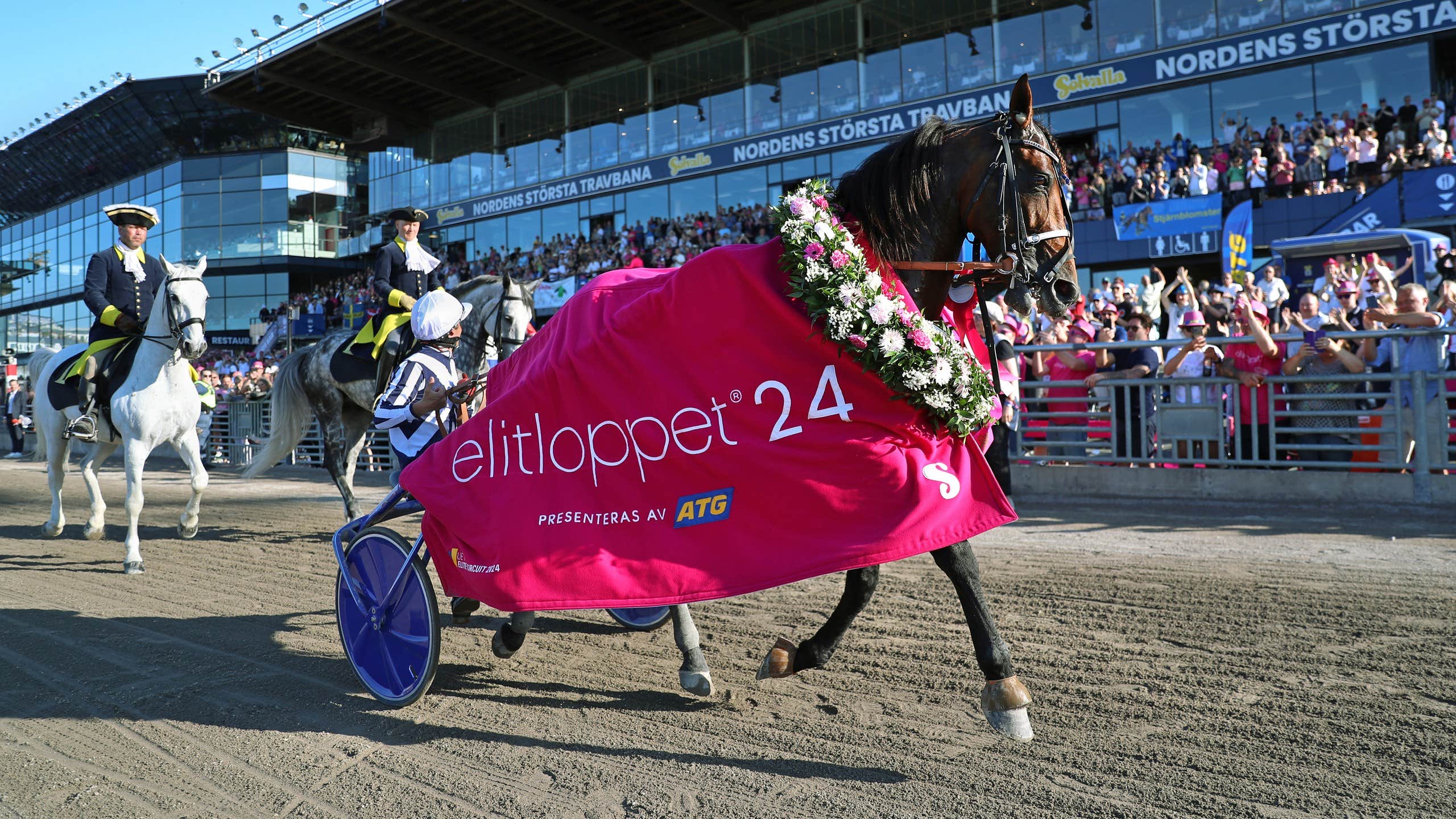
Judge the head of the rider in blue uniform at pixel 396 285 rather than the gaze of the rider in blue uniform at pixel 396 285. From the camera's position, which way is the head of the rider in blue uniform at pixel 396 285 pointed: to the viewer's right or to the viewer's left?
to the viewer's right

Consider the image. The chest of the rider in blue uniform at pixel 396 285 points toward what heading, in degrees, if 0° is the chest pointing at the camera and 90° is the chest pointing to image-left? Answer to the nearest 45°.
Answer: approximately 315°

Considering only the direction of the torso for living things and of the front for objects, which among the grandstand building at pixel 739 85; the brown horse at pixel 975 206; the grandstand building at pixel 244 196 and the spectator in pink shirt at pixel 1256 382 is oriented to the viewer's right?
the brown horse

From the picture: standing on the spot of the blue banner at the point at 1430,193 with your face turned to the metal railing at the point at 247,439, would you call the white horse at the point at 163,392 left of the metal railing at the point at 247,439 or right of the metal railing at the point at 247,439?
left

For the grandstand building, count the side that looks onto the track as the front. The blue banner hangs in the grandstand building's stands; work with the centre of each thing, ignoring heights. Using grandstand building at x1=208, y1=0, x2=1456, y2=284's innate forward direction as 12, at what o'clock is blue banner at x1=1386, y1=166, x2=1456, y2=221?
The blue banner is roughly at 9 o'clock from the grandstand building.

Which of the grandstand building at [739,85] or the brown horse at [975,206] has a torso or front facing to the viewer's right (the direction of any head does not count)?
the brown horse

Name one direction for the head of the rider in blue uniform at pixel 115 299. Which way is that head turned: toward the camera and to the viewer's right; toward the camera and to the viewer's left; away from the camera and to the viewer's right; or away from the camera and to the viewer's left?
toward the camera and to the viewer's right

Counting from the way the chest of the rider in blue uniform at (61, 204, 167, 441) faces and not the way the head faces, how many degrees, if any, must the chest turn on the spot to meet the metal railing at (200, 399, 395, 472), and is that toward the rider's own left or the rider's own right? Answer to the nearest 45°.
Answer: approximately 135° to the rider's own left

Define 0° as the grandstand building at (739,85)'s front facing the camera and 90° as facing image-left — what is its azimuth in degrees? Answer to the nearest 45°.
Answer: approximately 45°

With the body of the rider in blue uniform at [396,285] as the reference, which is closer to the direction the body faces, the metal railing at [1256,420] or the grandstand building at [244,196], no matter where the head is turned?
the metal railing

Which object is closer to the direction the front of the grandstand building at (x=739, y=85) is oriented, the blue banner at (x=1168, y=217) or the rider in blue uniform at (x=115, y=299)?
the rider in blue uniform
